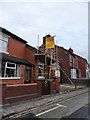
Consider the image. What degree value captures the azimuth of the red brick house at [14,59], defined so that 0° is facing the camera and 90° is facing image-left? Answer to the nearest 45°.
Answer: approximately 315°

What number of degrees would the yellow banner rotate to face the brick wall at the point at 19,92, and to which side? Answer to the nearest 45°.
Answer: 0° — it already faces it

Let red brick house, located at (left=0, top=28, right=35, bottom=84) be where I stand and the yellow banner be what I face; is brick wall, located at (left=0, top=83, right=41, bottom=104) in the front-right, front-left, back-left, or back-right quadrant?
back-right

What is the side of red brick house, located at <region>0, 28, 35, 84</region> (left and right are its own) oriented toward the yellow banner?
left

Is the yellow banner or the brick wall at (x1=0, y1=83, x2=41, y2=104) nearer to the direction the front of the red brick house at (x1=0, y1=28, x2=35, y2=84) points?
the brick wall

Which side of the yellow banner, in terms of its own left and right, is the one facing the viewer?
front

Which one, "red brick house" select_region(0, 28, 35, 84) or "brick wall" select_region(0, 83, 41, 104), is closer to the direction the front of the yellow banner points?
the brick wall

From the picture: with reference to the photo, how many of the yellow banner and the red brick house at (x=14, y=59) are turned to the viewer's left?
0
